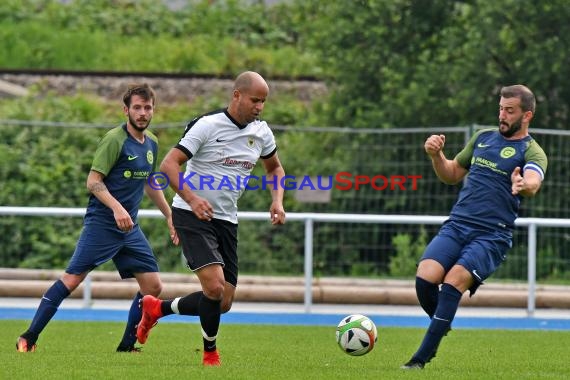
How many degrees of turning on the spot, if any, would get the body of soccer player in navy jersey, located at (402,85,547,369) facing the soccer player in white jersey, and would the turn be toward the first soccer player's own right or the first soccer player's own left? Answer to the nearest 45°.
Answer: approximately 45° to the first soccer player's own right

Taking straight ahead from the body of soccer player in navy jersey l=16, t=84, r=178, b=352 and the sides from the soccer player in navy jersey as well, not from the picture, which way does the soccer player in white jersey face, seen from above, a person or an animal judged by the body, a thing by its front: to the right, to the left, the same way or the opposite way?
the same way

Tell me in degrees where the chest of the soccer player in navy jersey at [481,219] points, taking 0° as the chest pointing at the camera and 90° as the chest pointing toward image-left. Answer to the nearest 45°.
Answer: approximately 45°

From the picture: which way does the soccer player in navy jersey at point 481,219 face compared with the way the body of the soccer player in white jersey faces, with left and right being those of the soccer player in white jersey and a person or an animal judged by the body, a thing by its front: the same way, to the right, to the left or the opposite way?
to the right

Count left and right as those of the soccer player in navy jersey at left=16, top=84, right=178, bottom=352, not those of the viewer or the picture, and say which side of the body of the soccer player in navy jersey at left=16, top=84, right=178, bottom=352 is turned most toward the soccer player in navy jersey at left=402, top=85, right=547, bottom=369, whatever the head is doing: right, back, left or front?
front

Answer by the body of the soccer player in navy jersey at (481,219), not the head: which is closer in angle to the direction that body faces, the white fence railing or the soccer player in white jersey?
the soccer player in white jersey

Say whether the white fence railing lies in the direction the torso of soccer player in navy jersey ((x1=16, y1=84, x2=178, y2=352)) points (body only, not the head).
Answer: no

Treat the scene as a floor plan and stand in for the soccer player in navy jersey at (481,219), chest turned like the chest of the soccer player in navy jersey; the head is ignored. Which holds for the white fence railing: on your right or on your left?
on your right

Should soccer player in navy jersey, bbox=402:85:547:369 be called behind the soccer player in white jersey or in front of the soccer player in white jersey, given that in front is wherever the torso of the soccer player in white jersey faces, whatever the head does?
in front

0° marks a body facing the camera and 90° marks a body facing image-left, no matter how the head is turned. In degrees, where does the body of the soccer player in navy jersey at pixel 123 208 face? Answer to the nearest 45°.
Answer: approximately 315°

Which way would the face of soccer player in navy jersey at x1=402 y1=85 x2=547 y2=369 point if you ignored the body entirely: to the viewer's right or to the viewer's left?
to the viewer's left

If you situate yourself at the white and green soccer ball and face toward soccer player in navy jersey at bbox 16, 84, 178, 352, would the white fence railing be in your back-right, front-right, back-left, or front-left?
front-right

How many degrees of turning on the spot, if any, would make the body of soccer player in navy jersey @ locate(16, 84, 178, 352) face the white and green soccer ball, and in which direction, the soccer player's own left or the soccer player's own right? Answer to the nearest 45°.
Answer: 0° — they already face it

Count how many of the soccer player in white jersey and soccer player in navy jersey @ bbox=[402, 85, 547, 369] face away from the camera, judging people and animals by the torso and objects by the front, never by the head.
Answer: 0

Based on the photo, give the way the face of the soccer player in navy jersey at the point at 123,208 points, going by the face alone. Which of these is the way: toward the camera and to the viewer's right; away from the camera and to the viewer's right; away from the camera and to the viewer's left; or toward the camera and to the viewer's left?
toward the camera and to the viewer's right

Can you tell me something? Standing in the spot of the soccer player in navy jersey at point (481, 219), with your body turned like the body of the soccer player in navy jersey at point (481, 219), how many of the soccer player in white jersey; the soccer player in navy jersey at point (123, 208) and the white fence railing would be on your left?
0

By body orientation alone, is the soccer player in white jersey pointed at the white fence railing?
no

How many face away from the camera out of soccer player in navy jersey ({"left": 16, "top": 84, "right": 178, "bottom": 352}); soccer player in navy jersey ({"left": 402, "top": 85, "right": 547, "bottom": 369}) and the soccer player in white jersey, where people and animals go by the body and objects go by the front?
0

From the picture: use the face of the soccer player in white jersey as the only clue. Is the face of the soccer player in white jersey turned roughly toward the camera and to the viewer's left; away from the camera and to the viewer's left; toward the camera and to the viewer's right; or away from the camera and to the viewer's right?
toward the camera and to the viewer's right

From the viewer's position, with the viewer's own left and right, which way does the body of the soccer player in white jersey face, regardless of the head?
facing the viewer and to the right of the viewer
